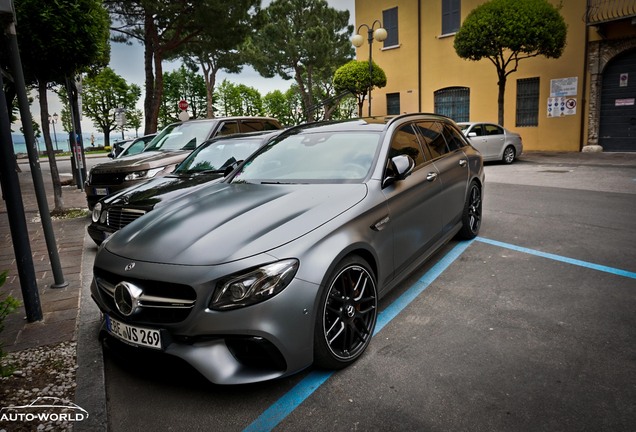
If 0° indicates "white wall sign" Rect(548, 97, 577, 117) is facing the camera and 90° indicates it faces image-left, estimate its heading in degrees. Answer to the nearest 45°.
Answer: approximately 0°

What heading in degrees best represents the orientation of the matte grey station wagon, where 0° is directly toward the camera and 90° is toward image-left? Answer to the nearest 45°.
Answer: approximately 45°

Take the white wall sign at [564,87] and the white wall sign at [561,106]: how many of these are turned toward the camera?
2

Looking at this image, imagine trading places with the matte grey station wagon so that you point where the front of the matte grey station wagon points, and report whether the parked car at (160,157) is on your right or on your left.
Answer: on your right

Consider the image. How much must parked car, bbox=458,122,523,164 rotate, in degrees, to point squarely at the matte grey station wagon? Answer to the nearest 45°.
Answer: approximately 45° to its left

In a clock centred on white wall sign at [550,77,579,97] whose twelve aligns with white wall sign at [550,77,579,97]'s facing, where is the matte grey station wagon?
The matte grey station wagon is roughly at 12 o'clock from the white wall sign.

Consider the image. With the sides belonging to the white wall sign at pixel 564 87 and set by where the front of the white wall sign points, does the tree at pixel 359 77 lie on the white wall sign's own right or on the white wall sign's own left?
on the white wall sign's own right

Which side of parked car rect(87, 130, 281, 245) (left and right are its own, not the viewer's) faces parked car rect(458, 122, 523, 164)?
back
